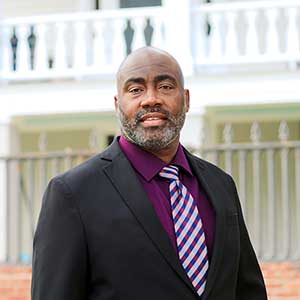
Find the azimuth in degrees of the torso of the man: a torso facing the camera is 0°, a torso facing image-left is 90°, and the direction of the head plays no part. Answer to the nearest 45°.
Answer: approximately 315°

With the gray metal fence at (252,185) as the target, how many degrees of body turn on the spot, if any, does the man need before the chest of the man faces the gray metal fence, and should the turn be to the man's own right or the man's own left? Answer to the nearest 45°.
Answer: approximately 135° to the man's own left

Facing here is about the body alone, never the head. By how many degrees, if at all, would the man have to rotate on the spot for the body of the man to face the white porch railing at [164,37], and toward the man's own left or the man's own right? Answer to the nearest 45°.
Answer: approximately 135° to the man's own left

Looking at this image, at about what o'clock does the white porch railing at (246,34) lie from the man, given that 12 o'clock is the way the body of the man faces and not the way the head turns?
The white porch railing is roughly at 8 o'clock from the man.

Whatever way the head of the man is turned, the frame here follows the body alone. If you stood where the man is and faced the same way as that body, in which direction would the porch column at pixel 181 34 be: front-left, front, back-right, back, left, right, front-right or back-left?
back-left
